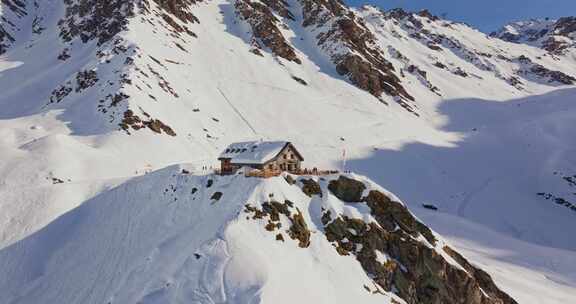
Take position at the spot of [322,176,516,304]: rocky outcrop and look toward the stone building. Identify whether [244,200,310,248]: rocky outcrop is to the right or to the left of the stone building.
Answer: left

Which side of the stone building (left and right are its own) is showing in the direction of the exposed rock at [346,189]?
front

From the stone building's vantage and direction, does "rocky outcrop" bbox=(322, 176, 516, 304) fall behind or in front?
in front

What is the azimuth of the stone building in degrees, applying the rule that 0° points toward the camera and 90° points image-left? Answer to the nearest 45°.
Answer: approximately 315°

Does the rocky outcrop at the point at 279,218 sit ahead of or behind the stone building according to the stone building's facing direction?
ahead

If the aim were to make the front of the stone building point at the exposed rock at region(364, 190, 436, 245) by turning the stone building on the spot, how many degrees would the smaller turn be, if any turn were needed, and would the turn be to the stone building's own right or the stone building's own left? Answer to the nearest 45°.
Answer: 0° — it already faces it

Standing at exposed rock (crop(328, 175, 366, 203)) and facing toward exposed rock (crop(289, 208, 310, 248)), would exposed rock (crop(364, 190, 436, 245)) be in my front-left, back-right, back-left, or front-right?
back-left
